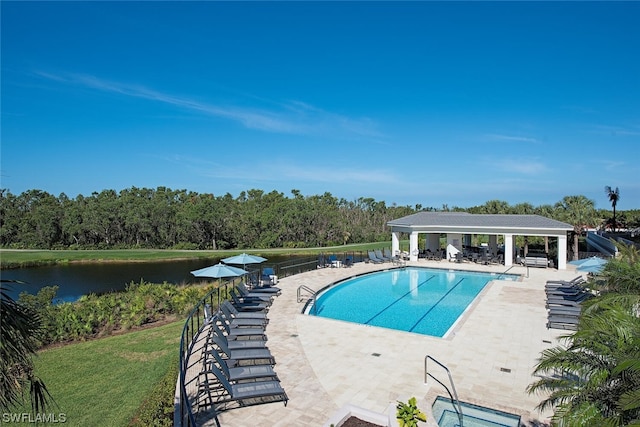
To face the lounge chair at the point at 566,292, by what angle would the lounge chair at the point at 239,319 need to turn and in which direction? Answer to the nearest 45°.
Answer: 0° — it already faces it

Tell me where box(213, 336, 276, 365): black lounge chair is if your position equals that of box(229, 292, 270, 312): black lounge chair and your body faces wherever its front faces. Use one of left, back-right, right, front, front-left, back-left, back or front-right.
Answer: right

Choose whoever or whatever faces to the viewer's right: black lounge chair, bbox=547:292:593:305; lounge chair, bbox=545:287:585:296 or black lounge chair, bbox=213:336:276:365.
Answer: black lounge chair, bbox=213:336:276:365

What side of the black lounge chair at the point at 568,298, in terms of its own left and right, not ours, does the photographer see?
left

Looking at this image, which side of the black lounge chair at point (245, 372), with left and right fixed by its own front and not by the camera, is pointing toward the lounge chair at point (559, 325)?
front

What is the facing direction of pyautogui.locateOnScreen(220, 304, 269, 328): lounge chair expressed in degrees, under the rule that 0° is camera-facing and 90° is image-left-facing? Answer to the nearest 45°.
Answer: approximately 270°

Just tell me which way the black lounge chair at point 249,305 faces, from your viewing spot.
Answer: facing to the right of the viewer

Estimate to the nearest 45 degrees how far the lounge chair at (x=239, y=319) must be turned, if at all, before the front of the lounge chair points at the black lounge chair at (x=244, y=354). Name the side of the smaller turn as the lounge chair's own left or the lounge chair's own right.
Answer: approximately 90° to the lounge chair's own right

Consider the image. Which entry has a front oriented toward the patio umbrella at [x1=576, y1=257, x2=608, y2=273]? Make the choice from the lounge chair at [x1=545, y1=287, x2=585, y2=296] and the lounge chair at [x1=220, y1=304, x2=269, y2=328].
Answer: the lounge chair at [x1=220, y1=304, x2=269, y2=328]

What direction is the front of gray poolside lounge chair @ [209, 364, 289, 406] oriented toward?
to the viewer's right

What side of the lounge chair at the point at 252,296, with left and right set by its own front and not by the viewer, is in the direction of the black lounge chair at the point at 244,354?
right

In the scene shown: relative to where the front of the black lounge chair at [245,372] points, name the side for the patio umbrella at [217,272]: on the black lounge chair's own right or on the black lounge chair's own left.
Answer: on the black lounge chair's own left

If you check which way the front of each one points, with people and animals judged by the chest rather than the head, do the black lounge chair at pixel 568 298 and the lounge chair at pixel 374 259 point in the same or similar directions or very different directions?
very different directions

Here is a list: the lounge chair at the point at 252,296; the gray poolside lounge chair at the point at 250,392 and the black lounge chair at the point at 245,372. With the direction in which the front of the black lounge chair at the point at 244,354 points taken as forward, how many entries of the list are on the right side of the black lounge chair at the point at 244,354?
2

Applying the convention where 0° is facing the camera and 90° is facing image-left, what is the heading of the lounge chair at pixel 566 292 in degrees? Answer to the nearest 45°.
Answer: approximately 90°

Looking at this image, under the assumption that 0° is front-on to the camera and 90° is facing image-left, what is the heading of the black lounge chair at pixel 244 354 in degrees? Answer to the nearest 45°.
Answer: approximately 270°
